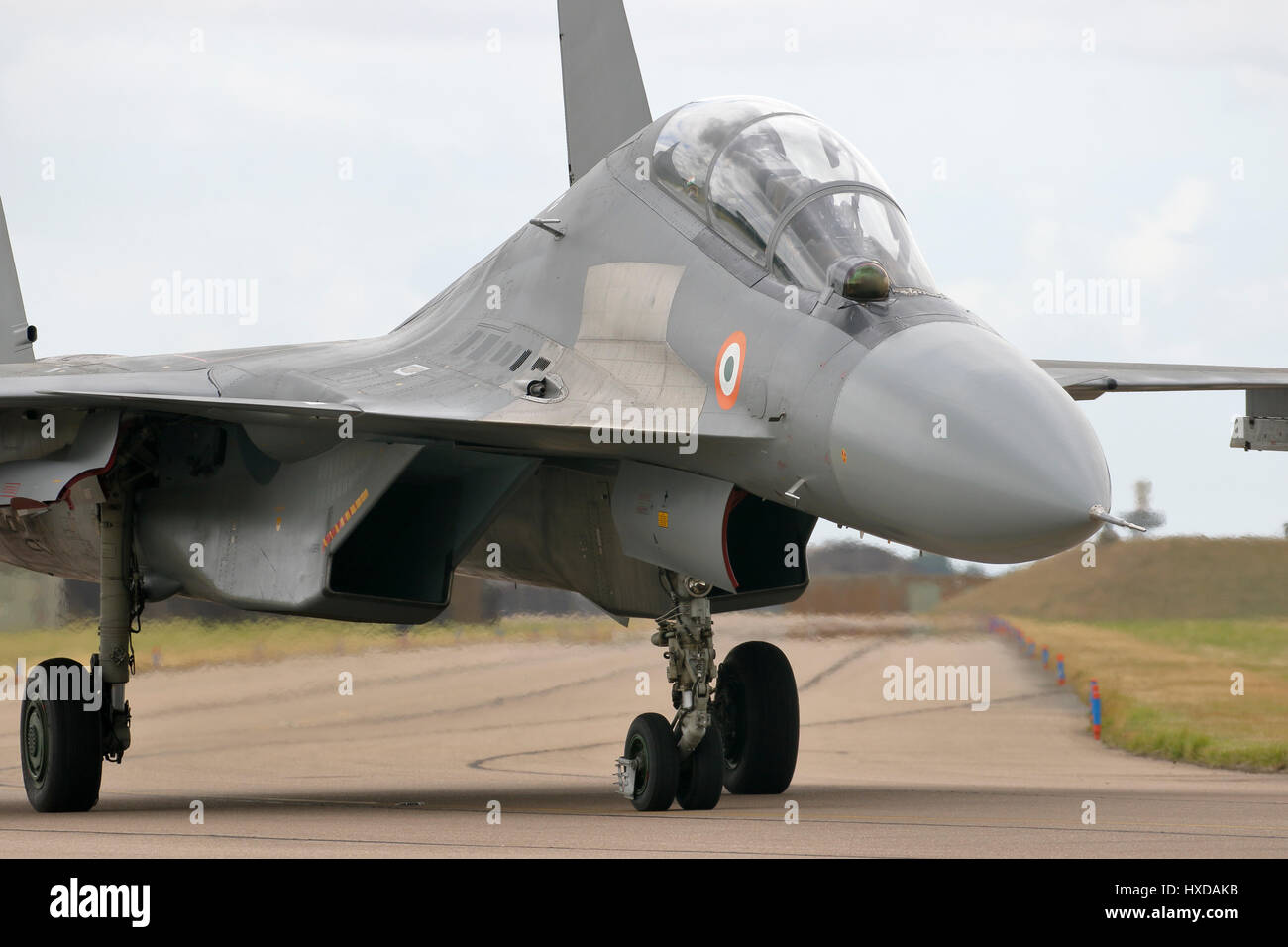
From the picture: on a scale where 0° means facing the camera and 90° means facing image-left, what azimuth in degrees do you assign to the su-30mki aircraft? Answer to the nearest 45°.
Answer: approximately 315°
